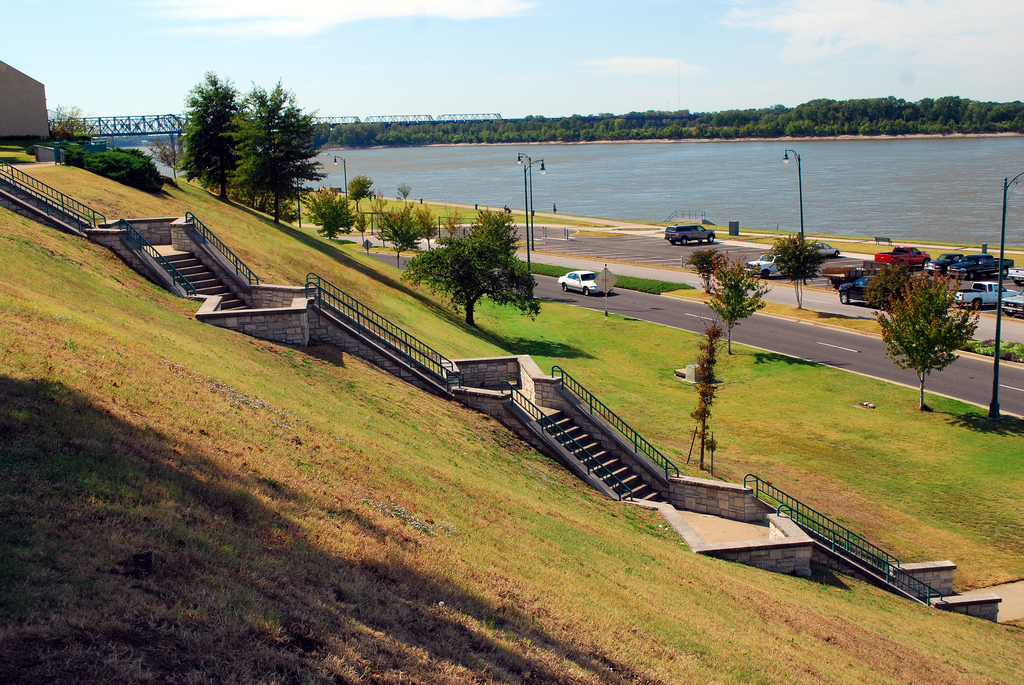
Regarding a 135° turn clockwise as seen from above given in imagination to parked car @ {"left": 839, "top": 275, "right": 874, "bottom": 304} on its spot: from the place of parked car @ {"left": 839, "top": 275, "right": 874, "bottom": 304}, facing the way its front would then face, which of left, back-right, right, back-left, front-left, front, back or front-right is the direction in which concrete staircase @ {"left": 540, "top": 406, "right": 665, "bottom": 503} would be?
back

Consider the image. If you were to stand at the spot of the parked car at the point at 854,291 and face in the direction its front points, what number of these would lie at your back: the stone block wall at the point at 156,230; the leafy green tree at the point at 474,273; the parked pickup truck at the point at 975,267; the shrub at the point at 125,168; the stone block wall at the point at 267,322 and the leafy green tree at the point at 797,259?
1

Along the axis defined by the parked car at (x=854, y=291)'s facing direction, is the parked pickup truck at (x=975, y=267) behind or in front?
behind

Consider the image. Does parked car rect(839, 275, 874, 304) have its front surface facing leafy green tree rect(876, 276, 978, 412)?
no

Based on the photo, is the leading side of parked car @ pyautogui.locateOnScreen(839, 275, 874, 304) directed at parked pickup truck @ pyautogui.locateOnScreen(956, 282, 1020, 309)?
no

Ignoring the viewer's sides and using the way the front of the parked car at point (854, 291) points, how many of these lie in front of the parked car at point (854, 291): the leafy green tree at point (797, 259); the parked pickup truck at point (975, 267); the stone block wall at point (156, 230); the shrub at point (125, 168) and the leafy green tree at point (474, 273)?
4

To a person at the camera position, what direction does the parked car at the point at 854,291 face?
facing the viewer and to the left of the viewer

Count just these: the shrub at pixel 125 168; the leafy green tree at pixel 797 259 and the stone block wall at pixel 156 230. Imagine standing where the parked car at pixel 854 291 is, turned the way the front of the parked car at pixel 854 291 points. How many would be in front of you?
3

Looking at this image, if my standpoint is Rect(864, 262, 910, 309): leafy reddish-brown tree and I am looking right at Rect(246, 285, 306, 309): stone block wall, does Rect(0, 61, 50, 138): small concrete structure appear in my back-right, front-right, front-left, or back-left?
front-right

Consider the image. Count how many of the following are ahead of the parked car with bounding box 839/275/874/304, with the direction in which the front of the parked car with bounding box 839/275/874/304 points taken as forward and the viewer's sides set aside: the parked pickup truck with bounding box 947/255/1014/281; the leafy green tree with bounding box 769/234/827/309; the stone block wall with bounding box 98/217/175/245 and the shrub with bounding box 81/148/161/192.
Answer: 3

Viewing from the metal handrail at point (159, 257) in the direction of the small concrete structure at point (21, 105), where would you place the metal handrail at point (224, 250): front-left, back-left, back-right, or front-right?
front-right

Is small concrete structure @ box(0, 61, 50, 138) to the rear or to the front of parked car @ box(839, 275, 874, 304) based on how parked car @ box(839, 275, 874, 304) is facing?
to the front

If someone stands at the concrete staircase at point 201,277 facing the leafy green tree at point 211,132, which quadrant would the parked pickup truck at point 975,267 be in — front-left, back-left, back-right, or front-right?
front-right

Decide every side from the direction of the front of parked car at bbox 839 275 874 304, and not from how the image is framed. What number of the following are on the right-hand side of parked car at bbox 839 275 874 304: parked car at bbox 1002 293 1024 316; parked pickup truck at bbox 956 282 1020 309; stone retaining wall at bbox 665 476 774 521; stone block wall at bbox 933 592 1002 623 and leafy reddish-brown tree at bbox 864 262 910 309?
0

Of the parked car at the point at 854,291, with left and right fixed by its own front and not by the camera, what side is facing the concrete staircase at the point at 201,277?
front

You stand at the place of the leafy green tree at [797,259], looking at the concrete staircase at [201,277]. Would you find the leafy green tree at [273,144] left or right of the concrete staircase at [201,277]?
right

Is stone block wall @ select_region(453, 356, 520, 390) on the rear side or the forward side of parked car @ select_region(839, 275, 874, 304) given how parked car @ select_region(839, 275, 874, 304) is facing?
on the forward side

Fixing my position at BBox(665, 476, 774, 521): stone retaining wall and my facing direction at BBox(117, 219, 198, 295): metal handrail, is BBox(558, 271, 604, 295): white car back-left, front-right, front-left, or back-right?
front-right
